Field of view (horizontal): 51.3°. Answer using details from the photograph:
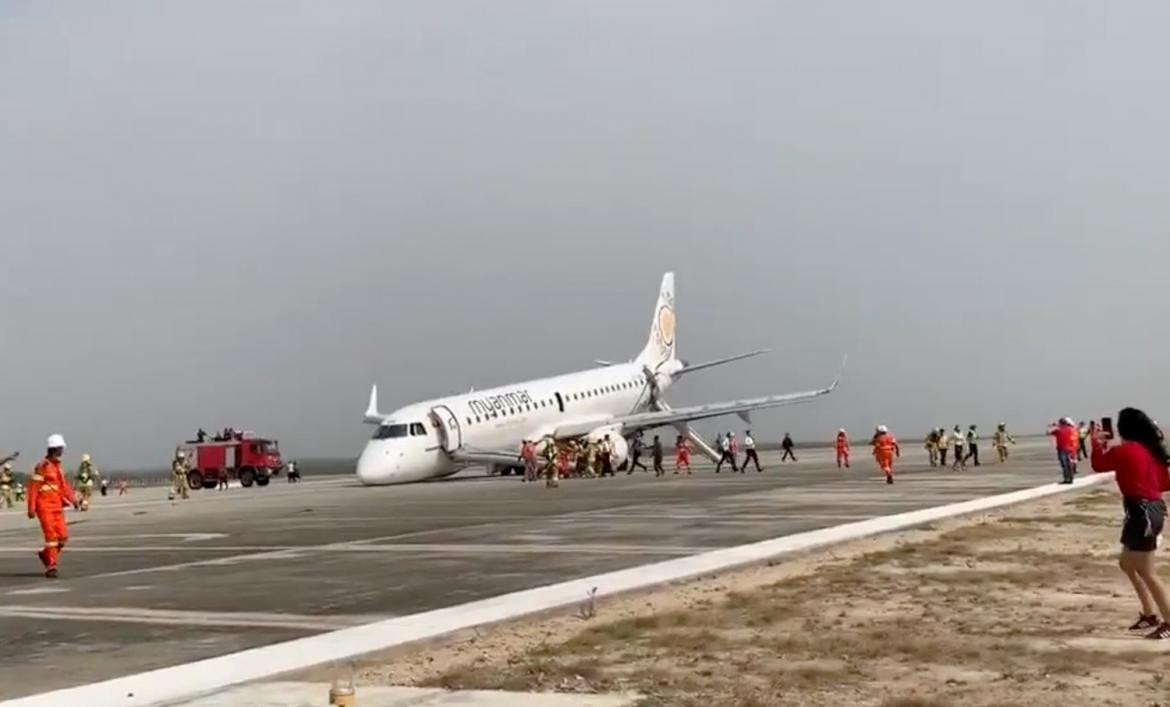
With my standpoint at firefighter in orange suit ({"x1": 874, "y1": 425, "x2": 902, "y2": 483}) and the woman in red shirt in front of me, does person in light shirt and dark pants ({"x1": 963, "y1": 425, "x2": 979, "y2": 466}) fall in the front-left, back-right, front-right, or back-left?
back-left

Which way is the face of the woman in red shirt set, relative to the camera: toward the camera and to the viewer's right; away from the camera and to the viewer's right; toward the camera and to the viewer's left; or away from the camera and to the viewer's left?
away from the camera and to the viewer's left

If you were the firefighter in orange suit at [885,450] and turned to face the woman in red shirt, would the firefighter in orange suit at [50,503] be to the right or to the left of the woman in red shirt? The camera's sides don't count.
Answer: right

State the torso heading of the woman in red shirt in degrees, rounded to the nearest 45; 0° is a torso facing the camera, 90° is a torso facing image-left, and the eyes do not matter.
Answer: approximately 135°

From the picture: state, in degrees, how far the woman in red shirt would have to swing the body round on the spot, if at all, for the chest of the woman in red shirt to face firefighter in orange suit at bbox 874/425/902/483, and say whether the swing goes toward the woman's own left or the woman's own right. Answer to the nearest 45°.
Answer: approximately 45° to the woman's own right

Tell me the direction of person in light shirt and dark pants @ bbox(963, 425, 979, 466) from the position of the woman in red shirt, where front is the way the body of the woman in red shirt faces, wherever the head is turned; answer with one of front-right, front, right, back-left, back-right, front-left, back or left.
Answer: front-right

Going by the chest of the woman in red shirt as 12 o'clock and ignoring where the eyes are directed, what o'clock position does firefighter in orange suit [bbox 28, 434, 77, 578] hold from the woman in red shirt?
The firefighter in orange suit is roughly at 11 o'clock from the woman in red shirt.
